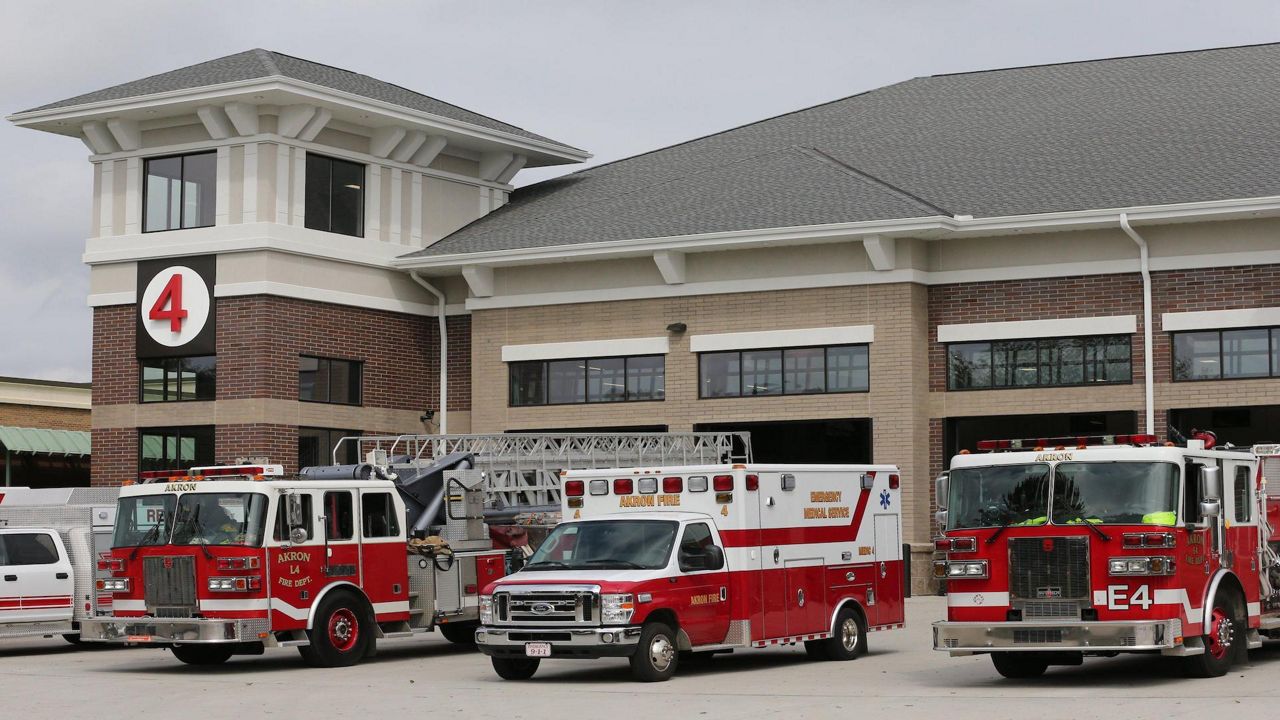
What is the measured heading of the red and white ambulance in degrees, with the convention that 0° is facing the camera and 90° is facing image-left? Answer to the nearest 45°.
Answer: approximately 45°

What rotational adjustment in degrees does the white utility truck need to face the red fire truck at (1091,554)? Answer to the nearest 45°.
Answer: approximately 135° to its left

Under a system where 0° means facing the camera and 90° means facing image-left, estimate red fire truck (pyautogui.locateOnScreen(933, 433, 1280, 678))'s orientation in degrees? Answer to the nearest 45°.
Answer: approximately 45°

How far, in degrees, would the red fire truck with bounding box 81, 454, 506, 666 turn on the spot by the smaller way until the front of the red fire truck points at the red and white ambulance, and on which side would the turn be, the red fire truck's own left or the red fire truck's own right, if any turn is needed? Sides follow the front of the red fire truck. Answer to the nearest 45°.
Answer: approximately 90° to the red fire truck's own left

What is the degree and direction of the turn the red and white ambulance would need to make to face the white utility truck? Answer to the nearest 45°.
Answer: approximately 90° to its right

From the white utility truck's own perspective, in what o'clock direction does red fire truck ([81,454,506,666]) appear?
The red fire truck is roughly at 8 o'clock from the white utility truck.

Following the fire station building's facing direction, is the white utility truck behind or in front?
in front

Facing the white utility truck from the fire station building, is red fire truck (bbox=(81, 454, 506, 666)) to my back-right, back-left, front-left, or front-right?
front-left

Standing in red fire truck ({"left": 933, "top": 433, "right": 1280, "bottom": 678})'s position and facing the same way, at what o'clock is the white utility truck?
The white utility truck is roughly at 2 o'clock from the red fire truck.

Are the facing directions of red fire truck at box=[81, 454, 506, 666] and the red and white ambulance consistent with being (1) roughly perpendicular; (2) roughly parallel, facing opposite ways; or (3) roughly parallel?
roughly parallel

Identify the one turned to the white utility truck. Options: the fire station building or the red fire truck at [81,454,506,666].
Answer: the fire station building

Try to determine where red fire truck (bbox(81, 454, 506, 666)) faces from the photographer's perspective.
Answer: facing the viewer and to the left of the viewer

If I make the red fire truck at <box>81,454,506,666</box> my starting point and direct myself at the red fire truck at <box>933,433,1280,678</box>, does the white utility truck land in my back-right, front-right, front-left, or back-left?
back-left

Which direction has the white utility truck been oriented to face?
to the viewer's left

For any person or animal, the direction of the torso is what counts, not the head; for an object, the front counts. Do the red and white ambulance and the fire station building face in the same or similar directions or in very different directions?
same or similar directions

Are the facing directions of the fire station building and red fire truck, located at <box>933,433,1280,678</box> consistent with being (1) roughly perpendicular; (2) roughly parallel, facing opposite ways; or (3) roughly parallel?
roughly parallel
